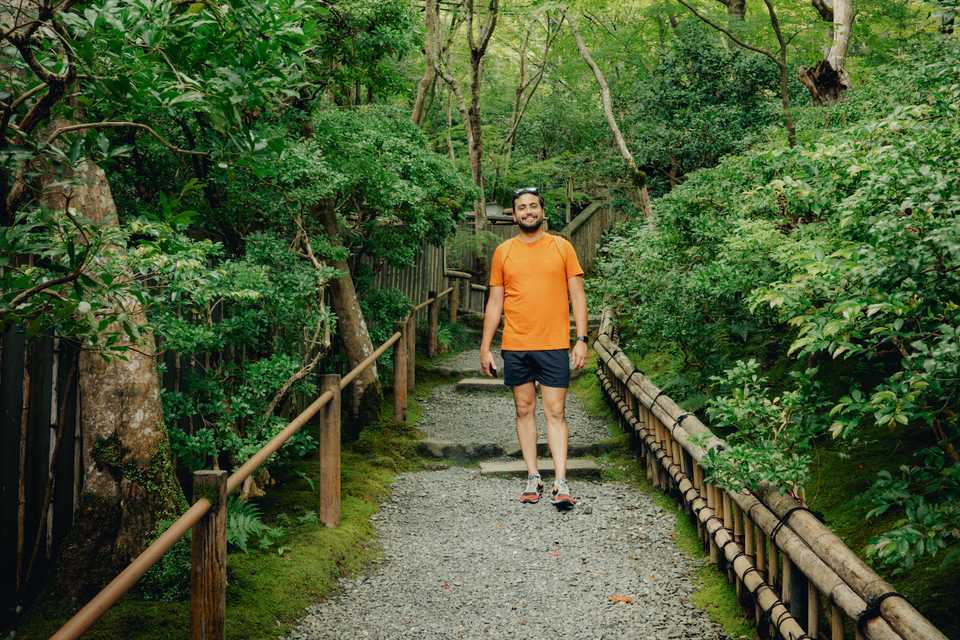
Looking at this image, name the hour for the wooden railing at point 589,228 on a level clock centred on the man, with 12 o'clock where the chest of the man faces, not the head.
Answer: The wooden railing is roughly at 6 o'clock from the man.

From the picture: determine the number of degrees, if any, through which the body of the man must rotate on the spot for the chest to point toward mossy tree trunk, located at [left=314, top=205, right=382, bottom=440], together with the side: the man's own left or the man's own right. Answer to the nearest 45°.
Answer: approximately 135° to the man's own right

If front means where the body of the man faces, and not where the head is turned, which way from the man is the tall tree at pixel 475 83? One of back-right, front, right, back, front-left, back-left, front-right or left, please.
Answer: back

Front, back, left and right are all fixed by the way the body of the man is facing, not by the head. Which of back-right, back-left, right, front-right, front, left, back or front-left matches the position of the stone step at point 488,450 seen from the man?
back

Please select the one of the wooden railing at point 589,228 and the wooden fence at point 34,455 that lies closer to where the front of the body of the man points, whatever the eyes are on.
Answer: the wooden fence

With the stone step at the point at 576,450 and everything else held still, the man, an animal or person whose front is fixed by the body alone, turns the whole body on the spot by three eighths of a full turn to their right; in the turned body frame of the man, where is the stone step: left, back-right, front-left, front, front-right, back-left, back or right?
front-right

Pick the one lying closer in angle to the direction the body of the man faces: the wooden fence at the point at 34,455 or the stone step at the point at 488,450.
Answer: the wooden fence

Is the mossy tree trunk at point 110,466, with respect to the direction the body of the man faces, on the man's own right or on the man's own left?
on the man's own right

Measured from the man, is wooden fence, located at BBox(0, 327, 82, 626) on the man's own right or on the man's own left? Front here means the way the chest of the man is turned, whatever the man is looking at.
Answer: on the man's own right

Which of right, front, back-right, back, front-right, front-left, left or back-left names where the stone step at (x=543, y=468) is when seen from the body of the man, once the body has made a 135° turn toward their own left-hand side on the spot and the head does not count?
front-left

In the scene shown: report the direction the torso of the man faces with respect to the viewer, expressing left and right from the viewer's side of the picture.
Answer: facing the viewer
